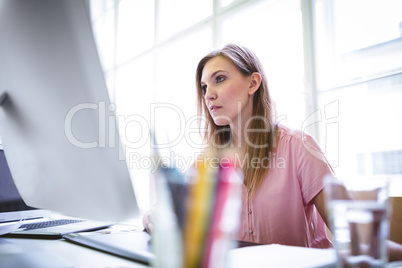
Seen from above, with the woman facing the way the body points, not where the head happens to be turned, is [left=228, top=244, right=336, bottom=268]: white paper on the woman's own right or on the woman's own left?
on the woman's own left

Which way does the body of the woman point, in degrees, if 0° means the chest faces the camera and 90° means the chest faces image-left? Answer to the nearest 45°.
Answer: approximately 45°

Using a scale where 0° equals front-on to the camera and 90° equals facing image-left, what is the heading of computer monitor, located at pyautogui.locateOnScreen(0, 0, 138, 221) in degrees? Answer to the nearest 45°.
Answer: approximately 225°

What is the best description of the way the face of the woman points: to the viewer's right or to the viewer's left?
to the viewer's left

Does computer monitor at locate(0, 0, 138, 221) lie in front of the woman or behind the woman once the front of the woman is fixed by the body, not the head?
in front
